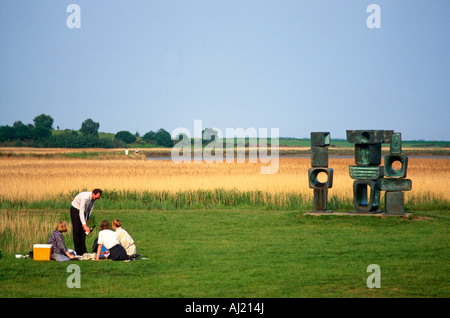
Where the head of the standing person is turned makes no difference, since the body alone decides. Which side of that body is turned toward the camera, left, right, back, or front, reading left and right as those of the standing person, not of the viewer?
right

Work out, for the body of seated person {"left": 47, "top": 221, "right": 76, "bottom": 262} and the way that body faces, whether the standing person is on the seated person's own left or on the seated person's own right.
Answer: on the seated person's own left

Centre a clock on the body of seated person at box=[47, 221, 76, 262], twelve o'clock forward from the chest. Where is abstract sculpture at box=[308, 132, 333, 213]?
The abstract sculpture is roughly at 11 o'clock from the seated person.

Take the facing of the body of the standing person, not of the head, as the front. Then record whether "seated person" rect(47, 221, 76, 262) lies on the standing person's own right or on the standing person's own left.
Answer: on the standing person's own right

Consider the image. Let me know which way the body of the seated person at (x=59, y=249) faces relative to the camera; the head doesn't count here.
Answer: to the viewer's right
